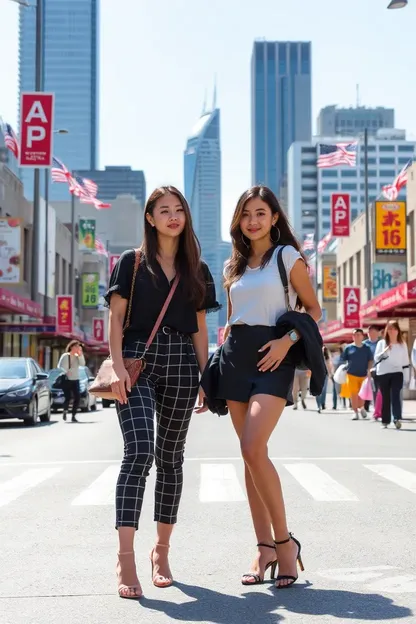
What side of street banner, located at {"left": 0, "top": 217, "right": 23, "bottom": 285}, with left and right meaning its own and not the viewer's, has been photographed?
front

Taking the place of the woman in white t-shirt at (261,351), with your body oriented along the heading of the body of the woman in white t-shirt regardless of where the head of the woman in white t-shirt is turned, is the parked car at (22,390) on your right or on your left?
on your right

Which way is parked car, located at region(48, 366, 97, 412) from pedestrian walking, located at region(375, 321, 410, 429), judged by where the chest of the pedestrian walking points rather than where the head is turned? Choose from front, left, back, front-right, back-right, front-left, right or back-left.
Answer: back-right

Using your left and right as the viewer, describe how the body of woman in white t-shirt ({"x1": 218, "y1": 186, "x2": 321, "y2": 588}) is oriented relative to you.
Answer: facing the viewer and to the left of the viewer

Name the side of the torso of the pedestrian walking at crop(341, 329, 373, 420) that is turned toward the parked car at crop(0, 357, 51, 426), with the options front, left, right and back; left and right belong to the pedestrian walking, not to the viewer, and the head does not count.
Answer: right

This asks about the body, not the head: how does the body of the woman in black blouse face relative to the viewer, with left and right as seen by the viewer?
facing the viewer

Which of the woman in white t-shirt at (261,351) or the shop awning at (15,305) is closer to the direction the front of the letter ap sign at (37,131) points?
the woman in white t-shirt

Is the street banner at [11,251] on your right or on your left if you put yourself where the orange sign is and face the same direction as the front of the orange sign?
on your right
